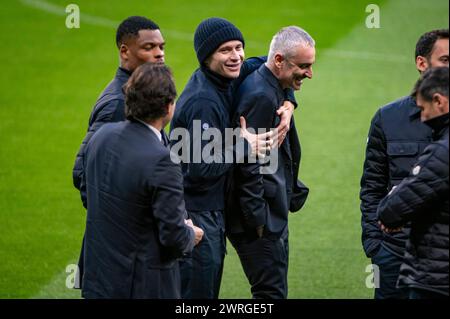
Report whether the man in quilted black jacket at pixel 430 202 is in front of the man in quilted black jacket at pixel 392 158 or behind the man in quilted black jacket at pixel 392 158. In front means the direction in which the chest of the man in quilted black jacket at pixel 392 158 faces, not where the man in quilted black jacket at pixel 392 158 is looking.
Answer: in front

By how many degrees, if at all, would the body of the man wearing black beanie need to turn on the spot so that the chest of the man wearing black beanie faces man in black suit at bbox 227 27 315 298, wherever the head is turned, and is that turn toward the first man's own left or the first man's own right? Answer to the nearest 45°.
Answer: approximately 90° to the first man's own left

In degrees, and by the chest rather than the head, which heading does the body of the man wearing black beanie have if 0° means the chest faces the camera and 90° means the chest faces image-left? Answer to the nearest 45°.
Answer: approximately 315°

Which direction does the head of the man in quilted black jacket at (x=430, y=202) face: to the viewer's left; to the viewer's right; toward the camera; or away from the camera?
to the viewer's left

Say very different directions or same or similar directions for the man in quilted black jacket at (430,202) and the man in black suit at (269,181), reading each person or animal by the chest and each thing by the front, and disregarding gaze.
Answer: very different directions

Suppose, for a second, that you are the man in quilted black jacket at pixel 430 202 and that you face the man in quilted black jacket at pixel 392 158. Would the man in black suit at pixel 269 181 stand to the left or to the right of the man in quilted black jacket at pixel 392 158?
left

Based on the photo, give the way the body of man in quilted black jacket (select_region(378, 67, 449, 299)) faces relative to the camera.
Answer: to the viewer's left

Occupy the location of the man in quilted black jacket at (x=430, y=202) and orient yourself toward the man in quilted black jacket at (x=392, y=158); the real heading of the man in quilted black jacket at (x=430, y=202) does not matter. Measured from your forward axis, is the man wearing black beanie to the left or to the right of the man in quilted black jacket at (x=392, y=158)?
left

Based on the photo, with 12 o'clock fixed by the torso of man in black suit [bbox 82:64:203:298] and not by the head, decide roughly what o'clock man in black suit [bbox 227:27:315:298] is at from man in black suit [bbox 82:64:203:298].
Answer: man in black suit [bbox 227:27:315:298] is roughly at 12 o'clock from man in black suit [bbox 82:64:203:298].

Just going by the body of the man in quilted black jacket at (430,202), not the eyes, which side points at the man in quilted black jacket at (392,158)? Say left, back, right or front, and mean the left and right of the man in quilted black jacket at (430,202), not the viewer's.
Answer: right
